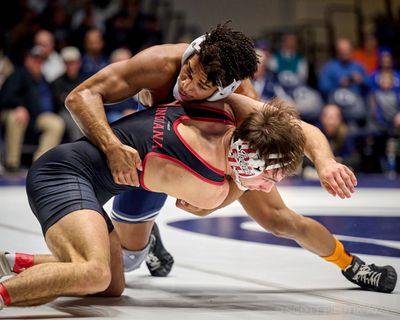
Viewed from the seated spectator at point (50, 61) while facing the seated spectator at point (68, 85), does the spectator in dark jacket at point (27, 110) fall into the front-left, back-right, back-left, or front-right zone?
front-right

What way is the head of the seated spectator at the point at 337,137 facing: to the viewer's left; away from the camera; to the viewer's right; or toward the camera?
toward the camera

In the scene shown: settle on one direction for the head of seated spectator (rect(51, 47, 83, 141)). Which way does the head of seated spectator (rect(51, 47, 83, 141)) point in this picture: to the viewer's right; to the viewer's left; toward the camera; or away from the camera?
toward the camera

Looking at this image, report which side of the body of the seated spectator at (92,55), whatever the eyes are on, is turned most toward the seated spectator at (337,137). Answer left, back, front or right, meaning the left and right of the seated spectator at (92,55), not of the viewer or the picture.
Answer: left

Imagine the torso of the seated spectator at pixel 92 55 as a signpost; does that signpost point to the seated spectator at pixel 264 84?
no

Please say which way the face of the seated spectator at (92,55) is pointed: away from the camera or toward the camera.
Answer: toward the camera

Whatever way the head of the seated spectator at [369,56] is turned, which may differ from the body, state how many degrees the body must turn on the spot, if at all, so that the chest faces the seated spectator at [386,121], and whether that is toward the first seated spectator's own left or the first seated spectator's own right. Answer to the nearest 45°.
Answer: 0° — they already face them

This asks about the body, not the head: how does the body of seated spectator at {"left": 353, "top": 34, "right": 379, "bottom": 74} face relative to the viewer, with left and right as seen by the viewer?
facing the viewer

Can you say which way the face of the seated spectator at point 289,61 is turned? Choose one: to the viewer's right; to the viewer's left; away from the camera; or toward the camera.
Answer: toward the camera

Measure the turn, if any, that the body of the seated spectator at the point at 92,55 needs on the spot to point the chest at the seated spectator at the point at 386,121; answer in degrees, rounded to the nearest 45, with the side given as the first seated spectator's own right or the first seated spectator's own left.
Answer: approximately 90° to the first seated spectator's own left

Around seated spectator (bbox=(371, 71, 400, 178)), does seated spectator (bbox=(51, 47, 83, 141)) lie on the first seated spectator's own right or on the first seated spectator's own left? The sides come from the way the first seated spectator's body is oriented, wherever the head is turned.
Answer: on the first seated spectator's own right

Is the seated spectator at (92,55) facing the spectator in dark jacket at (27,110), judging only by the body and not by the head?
no

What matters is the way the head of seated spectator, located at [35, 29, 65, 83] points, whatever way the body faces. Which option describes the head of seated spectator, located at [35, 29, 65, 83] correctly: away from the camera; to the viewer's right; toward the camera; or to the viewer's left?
toward the camera

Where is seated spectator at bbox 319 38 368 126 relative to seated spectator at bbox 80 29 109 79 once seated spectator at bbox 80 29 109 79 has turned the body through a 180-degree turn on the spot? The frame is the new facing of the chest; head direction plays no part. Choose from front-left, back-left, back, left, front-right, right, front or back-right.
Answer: right

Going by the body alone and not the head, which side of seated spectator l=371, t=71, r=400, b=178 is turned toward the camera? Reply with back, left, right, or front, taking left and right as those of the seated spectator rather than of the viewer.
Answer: front

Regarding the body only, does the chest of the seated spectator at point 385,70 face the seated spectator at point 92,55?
no
